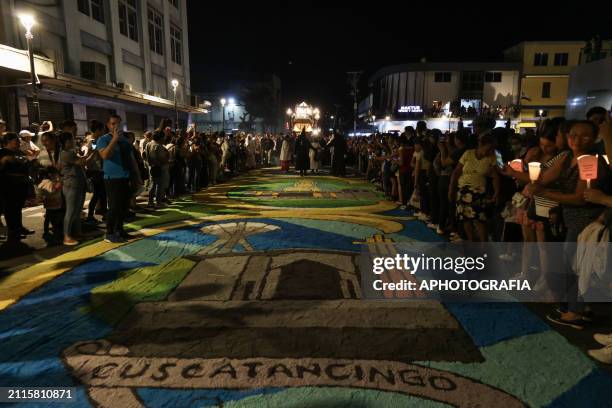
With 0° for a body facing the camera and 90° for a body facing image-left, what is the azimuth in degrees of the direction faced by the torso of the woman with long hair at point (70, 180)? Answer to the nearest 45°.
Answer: approximately 270°

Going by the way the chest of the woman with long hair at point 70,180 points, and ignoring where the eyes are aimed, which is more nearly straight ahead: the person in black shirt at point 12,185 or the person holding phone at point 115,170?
the person holding phone

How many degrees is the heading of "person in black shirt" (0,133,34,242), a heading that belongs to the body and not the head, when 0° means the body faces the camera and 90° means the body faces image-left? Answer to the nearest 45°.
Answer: approximately 315°

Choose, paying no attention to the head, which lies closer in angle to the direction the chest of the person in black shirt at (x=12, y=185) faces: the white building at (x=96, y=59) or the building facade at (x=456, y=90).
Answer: the building facade

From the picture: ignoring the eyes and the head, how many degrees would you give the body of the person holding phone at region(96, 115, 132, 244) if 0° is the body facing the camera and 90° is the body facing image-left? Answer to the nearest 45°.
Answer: approximately 315°

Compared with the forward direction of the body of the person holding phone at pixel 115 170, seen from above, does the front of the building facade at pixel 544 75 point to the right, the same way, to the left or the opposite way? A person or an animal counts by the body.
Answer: to the right

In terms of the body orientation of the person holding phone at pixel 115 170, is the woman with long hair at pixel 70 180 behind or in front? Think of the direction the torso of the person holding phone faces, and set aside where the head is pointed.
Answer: behind

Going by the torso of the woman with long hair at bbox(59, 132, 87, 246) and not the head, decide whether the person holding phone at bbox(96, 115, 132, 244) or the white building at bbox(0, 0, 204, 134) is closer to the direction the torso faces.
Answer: the person holding phone

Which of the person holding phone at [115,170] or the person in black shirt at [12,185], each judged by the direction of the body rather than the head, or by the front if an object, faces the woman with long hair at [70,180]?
the person in black shirt
